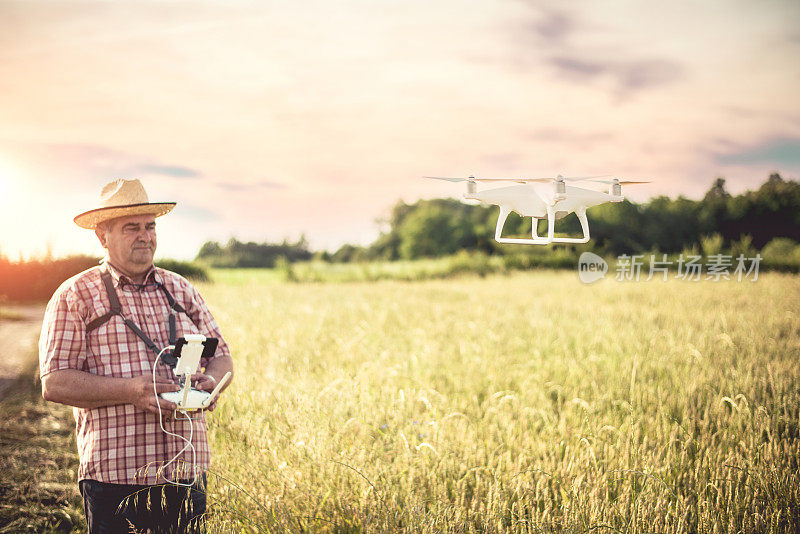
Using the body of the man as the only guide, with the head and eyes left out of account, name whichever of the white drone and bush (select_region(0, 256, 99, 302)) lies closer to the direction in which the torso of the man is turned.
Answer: the white drone

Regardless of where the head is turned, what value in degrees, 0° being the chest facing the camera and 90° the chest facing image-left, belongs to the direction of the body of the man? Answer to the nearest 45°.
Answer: approximately 315°

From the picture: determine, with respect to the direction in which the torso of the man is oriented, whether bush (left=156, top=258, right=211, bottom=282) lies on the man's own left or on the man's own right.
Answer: on the man's own left

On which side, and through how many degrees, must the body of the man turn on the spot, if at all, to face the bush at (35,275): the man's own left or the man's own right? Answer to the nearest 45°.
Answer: approximately 135° to the man's own left

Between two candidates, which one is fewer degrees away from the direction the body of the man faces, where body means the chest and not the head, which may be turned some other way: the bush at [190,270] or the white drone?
the white drone

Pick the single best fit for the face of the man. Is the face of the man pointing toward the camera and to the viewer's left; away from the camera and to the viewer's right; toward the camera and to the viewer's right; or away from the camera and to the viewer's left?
toward the camera and to the viewer's right
